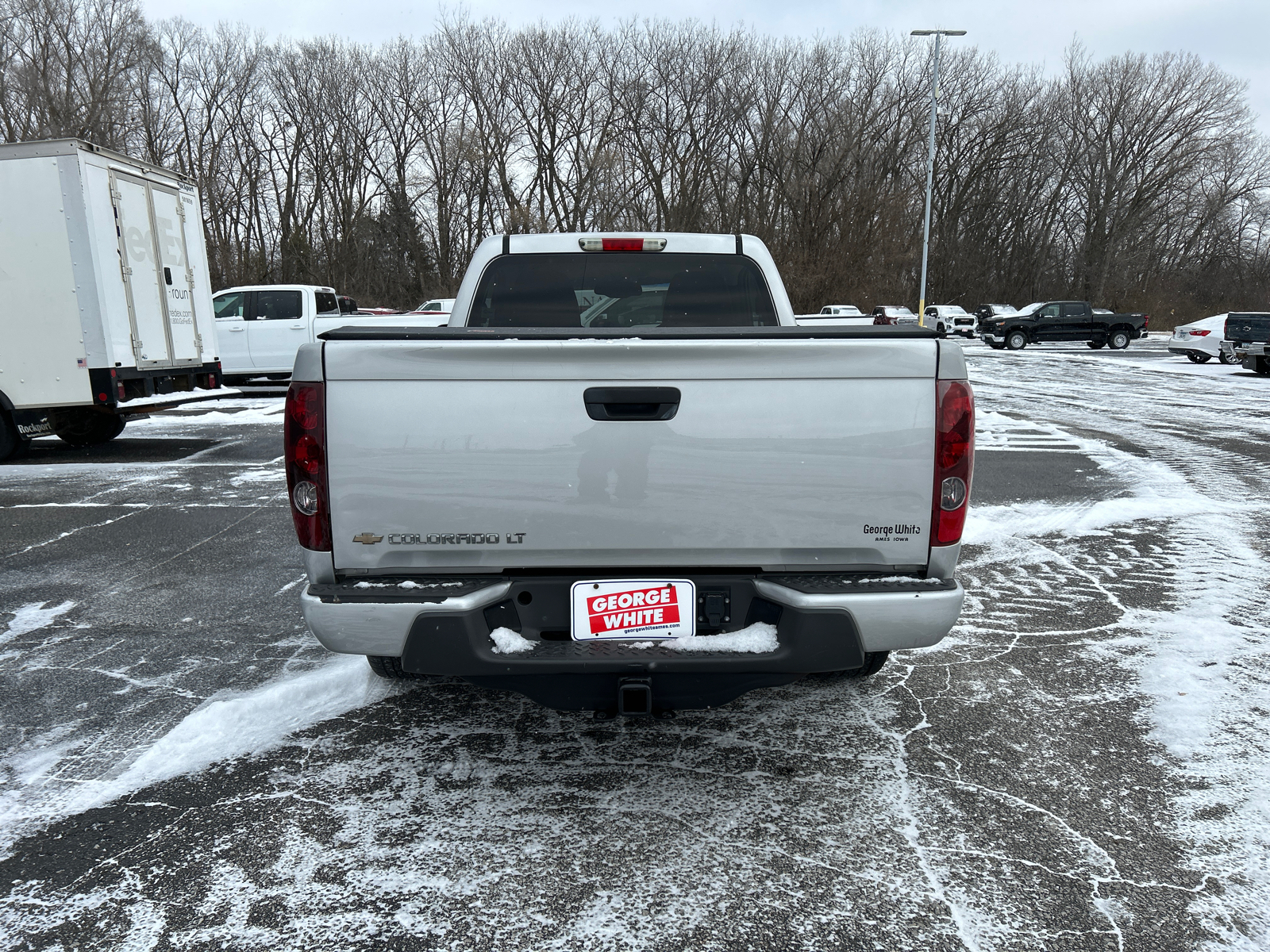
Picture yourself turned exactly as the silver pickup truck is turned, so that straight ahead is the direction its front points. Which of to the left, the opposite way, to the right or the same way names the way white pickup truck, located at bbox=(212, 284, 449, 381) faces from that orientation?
to the left

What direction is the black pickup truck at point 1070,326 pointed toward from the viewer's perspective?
to the viewer's left

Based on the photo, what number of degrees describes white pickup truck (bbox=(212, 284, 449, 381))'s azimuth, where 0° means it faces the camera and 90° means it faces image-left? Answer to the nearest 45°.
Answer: approximately 90°

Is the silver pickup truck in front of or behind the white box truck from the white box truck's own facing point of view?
behind

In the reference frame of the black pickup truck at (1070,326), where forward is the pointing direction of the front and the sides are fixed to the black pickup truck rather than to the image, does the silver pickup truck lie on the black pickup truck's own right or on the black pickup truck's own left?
on the black pickup truck's own left

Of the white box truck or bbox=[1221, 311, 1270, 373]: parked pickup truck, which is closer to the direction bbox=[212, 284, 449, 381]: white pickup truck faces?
the white box truck

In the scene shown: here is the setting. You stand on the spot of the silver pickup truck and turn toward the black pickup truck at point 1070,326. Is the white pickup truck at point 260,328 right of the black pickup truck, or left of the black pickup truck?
left

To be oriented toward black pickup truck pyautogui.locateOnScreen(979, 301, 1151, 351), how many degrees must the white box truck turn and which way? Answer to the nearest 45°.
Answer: approximately 135° to its right

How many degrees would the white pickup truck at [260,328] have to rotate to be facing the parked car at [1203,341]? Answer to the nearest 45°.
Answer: approximately 180°

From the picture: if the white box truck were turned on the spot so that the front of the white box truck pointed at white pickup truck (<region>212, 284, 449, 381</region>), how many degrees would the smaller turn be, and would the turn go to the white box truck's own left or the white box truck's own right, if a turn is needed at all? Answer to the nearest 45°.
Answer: approximately 45° to the white box truck's own right

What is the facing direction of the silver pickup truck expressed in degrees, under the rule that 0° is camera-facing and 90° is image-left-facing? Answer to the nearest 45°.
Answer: approximately 180°

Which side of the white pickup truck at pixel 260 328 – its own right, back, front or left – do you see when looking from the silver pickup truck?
left
